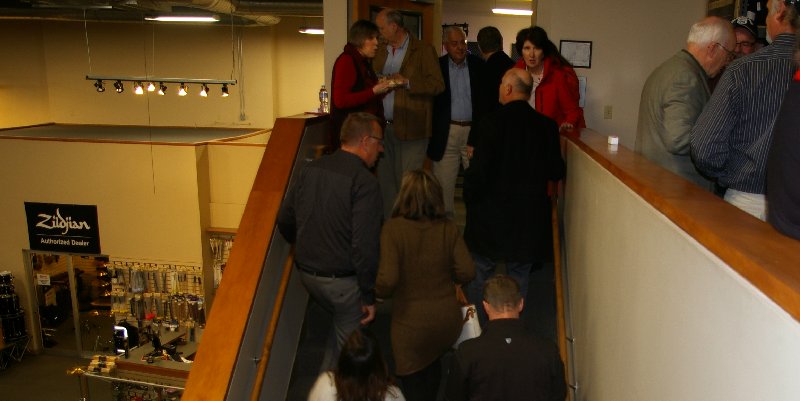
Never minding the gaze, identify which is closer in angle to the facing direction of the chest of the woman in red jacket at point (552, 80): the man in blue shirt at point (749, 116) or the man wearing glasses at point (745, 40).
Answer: the man in blue shirt

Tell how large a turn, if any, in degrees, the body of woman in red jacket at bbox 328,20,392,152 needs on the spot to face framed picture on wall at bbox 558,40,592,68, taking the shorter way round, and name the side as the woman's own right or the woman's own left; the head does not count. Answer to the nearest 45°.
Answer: approximately 45° to the woman's own left

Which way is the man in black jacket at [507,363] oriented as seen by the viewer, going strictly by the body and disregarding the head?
away from the camera

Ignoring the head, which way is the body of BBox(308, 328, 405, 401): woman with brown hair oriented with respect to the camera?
away from the camera

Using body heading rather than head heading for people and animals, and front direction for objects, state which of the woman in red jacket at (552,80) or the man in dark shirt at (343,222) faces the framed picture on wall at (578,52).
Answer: the man in dark shirt

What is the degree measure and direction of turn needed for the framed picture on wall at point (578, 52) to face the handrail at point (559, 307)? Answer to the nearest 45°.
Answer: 0° — it already faces it

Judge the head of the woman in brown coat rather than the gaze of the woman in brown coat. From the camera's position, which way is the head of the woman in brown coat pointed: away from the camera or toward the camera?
away from the camera

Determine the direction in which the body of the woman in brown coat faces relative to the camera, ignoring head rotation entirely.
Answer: away from the camera

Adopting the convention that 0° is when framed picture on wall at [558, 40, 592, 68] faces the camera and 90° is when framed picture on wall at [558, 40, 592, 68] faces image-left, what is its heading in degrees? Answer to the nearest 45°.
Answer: approximately 0°

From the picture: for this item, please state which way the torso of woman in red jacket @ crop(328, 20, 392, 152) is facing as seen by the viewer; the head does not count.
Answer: to the viewer's right

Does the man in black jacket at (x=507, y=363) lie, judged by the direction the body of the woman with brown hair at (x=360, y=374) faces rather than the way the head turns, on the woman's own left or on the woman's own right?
on the woman's own right

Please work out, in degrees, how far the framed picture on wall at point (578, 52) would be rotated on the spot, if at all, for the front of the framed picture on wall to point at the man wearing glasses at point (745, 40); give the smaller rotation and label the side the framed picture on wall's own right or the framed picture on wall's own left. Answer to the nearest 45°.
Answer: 0° — it already faces them

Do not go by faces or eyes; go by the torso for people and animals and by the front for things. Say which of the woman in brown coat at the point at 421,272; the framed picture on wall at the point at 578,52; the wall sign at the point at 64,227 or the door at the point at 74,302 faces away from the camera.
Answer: the woman in brown coat

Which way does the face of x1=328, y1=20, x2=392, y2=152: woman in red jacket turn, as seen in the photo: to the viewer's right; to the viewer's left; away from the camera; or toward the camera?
to the viewer's right
